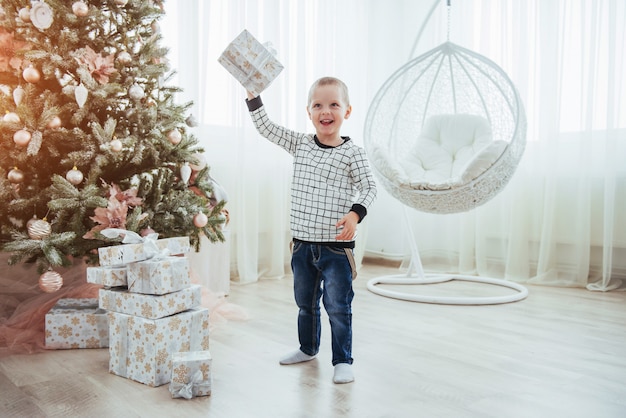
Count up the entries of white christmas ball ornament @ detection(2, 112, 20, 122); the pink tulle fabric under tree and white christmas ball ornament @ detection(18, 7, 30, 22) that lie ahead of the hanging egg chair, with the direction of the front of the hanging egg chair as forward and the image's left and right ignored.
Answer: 3

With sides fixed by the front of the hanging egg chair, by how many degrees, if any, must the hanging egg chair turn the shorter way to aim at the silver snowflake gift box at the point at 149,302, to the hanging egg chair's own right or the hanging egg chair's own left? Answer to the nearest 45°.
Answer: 0° — it already faces it

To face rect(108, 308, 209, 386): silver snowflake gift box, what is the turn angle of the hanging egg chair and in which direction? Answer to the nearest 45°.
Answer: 0° — it already faces it

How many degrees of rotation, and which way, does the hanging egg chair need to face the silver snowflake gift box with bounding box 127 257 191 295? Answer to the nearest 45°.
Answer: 0° — it already faces it

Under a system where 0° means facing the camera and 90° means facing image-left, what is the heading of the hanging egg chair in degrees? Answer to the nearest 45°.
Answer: approximately 45°

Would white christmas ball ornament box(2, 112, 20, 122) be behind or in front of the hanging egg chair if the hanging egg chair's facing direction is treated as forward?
in front

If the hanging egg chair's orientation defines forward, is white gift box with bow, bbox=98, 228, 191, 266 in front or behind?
in front
